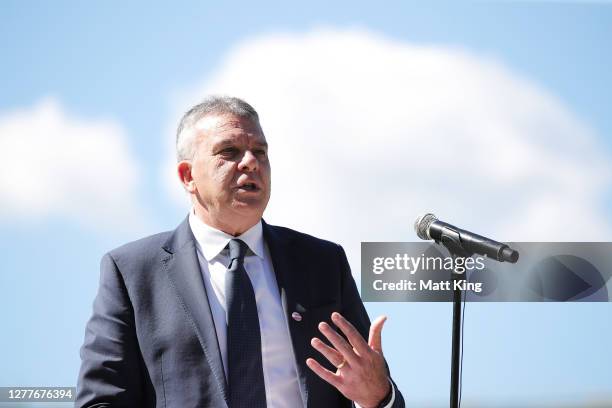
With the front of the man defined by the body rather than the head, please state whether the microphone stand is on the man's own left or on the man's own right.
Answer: on the man's own left

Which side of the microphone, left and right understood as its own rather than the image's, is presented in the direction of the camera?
left

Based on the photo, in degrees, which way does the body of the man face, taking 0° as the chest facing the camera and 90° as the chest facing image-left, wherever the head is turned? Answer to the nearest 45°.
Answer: approximately 315°

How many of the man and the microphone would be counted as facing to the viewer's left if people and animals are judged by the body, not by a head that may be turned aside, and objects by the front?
1

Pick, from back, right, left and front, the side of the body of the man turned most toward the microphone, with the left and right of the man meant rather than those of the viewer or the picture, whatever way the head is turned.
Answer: left

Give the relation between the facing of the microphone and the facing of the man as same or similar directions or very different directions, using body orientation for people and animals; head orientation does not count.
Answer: very different directions

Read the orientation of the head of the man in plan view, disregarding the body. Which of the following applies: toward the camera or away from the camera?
toward the camera

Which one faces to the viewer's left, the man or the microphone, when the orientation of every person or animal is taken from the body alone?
the microphone
